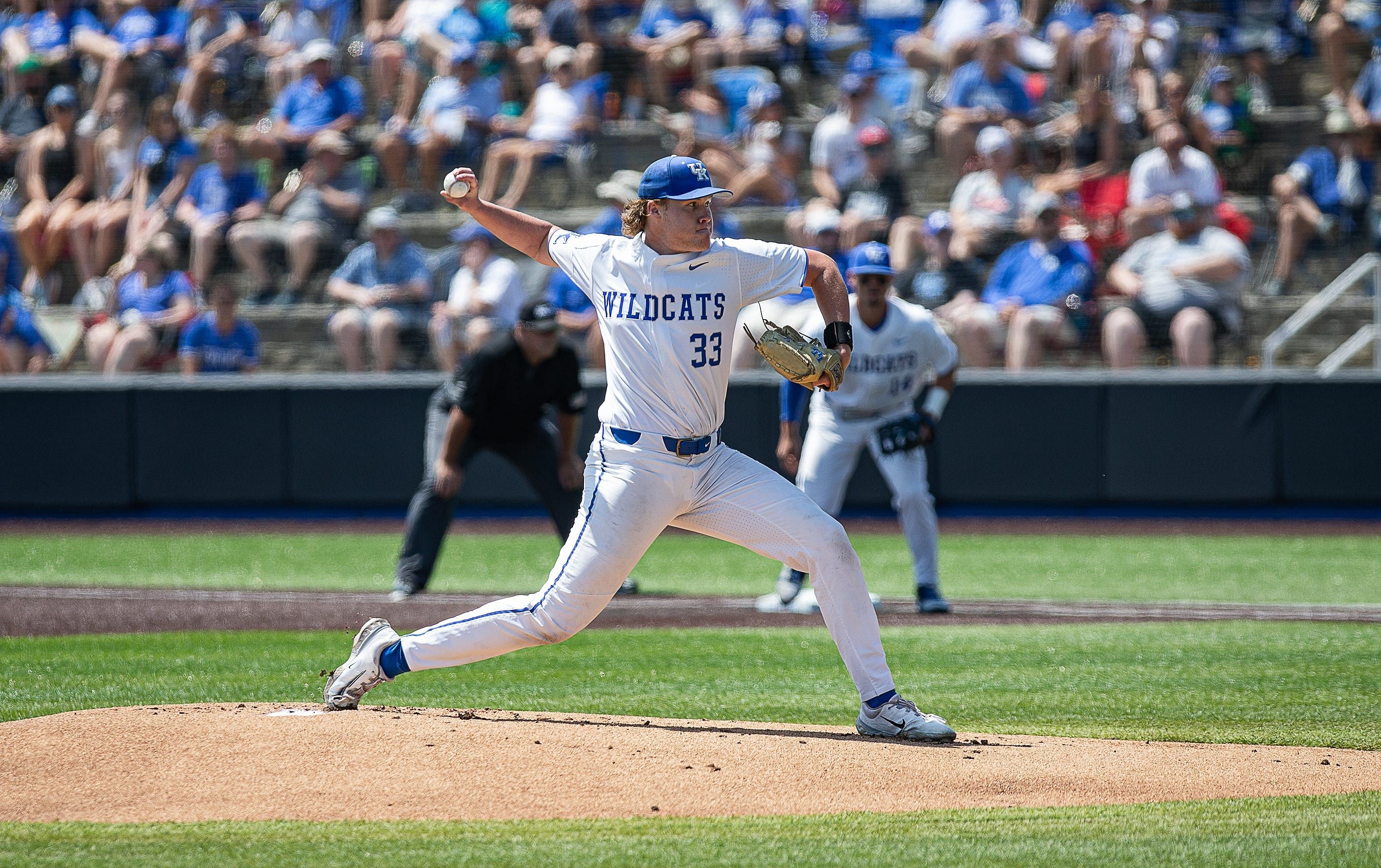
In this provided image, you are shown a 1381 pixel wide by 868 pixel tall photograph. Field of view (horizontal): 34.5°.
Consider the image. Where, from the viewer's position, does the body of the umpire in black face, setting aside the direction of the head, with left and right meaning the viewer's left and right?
facing the viewer and to the right of the viewer

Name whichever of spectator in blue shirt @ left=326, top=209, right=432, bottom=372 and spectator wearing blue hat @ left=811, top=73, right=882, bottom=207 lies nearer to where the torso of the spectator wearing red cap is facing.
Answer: the spectator in blue shirt

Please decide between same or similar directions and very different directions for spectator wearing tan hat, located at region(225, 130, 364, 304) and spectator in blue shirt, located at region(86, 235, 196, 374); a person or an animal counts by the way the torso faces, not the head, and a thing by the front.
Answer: same or similar directions

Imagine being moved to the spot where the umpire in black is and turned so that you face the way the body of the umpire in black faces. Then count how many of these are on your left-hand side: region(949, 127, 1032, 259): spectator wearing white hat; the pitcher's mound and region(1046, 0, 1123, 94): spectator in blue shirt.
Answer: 2

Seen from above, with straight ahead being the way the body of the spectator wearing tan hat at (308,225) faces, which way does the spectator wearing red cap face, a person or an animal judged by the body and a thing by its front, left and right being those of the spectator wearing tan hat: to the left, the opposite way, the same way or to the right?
the same way

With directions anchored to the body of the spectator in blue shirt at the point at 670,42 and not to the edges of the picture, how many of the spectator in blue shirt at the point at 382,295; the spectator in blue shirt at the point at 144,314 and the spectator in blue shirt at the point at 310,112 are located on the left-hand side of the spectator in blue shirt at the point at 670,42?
0

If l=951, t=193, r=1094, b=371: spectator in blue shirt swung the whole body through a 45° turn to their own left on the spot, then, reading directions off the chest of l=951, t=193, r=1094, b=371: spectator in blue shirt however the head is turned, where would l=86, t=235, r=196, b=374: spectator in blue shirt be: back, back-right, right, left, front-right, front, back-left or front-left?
right

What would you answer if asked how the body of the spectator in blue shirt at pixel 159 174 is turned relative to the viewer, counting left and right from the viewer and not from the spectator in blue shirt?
facing the viewer and to the left of the viewer

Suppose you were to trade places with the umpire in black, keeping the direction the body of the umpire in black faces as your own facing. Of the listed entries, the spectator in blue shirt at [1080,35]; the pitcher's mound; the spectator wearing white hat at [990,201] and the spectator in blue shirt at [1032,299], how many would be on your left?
3

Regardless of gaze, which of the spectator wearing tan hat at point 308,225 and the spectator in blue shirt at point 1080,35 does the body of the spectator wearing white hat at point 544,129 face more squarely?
the spectator wearing tan hat

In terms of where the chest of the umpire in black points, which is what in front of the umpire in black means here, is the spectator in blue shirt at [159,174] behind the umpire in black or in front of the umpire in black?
behind

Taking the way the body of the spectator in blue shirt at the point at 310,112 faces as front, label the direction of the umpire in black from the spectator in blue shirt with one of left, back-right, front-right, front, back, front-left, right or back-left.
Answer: front-left

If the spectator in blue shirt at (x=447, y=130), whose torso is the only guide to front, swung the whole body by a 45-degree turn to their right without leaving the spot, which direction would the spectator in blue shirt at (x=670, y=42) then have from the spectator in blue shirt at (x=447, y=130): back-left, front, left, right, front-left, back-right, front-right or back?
back

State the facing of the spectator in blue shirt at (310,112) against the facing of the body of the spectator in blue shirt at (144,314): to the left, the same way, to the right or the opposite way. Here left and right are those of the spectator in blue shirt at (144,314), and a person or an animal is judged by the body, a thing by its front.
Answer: the same way

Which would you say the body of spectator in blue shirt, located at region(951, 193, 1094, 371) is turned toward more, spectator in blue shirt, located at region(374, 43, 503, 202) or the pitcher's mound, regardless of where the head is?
the pitcher's mound

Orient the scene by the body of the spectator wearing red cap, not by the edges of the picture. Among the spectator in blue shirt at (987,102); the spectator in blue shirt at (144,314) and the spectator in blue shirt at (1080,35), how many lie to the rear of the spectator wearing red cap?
2

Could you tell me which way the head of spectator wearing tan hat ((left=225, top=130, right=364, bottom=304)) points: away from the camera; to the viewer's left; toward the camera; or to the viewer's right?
toward the camera

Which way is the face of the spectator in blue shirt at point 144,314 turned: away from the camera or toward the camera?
toward the camera

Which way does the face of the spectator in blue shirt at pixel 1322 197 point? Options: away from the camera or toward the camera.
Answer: toward the camera
